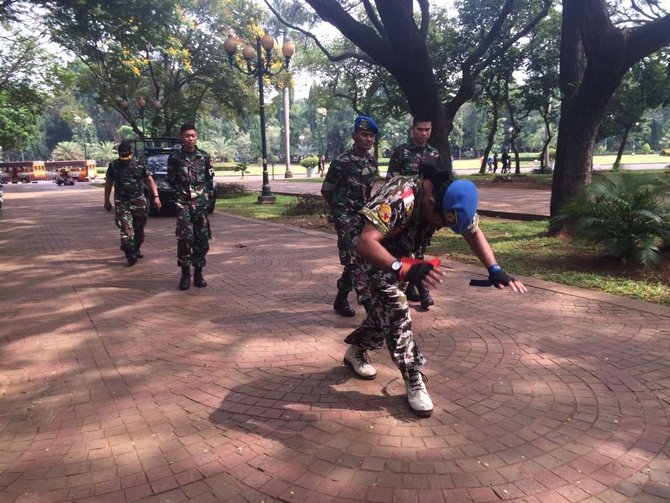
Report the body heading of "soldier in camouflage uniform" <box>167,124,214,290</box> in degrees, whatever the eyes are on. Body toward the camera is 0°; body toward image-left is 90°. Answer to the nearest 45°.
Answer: approximately 0°

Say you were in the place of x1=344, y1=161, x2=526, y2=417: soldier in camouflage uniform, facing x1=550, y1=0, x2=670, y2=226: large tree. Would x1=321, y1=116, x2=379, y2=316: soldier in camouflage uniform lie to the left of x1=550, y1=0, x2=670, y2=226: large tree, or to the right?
left

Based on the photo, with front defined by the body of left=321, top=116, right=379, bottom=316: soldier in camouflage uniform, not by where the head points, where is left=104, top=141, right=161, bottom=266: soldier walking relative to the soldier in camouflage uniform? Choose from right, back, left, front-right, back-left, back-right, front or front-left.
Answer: back

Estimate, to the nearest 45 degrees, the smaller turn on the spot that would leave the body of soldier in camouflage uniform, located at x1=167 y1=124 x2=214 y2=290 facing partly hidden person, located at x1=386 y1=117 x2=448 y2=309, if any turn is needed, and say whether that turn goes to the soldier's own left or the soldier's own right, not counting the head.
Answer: approximately 45° to the soldier's own left

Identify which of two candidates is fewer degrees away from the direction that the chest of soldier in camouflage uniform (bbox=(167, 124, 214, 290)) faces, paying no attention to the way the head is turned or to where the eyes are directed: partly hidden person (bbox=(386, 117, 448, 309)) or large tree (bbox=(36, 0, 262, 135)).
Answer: the partly hidden person

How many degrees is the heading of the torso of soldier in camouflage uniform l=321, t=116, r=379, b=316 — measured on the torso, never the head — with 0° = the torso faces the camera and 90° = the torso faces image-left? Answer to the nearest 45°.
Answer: approximately 315°

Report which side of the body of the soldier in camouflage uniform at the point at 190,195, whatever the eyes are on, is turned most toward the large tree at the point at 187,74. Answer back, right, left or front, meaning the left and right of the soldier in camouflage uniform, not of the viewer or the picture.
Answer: back

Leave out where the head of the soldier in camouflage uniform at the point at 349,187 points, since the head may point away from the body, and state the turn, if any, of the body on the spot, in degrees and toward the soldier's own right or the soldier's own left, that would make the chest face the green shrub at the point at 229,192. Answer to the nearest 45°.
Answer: approximately 135° to the soldier's own left

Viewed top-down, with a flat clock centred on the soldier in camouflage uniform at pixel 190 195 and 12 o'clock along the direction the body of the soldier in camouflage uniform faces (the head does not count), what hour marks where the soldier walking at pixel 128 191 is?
The soldier walking is roughly at 5 o'clock from the soldier in camouflage uniform.

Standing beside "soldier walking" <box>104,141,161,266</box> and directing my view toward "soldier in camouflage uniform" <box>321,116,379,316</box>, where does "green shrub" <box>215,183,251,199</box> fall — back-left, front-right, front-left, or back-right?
back-left
